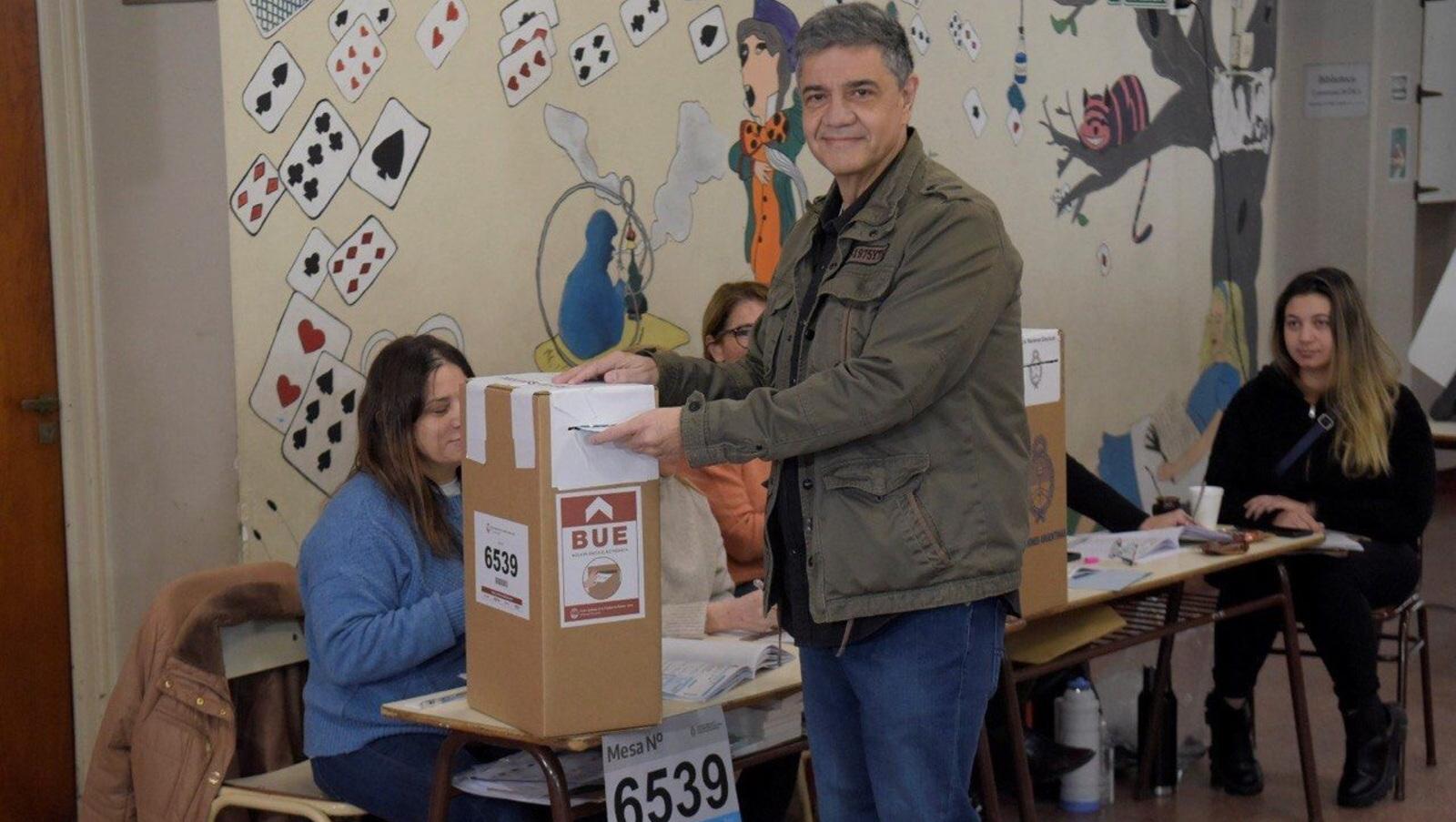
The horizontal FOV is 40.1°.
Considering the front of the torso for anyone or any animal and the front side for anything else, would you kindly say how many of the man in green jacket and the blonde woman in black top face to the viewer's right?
0

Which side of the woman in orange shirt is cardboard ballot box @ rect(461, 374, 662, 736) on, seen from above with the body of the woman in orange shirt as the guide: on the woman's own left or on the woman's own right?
on the woman's own right

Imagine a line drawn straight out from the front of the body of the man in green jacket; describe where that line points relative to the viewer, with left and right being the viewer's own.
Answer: facing the viewer and to the left of the viewer

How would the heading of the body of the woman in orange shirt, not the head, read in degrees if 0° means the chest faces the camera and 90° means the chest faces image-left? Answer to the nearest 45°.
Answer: approximately 315°

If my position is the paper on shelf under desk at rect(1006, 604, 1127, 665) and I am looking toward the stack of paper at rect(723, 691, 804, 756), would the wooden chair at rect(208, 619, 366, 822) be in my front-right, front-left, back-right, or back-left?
front-right

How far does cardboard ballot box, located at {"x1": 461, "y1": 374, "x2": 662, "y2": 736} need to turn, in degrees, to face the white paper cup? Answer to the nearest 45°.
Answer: approximately 90° to its left

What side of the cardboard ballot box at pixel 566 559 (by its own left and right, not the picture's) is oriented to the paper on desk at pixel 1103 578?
left
